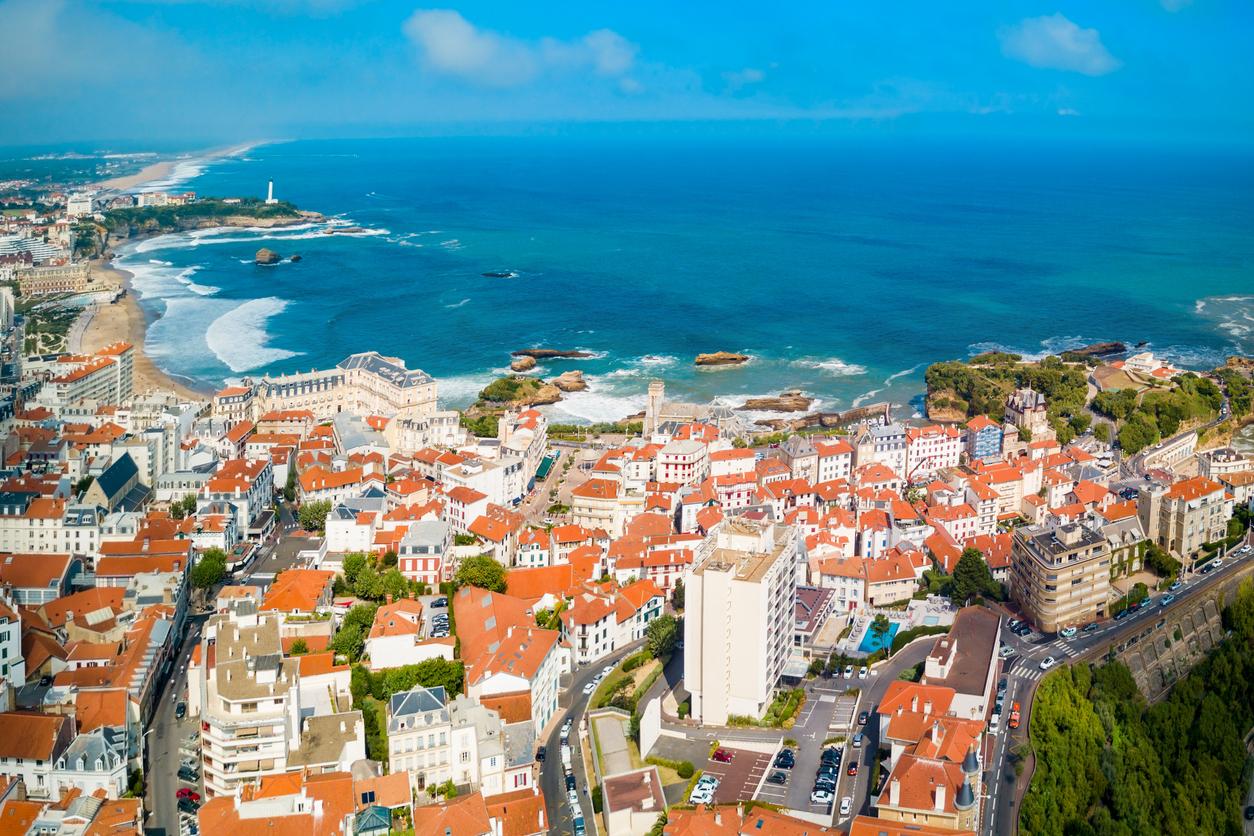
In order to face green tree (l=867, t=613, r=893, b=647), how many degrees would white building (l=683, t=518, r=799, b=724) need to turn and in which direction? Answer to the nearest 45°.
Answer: approximately 45° to its left

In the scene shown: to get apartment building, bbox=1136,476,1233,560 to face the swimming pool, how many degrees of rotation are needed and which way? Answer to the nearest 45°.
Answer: approximately 90° to its right

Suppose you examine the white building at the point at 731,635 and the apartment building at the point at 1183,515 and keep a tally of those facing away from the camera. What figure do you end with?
0

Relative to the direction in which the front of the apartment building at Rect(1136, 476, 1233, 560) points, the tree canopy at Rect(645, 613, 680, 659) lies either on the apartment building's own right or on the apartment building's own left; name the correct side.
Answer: on the apartment building's own right

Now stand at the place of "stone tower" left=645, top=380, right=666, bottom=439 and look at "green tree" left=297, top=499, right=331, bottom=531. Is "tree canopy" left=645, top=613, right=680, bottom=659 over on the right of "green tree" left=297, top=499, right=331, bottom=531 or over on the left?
left

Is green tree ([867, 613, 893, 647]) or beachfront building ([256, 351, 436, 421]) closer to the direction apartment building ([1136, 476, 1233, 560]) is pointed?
the green tree

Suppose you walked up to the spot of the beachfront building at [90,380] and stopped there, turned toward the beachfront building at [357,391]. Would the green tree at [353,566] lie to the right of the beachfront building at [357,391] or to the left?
right

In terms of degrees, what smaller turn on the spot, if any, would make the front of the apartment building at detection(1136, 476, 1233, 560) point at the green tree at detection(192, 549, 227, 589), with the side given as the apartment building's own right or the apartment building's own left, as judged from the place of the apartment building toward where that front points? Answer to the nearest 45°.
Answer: approximately 90° to the apartment building's own right

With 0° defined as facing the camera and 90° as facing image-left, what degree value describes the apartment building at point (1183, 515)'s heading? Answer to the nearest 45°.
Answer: approximately 315°

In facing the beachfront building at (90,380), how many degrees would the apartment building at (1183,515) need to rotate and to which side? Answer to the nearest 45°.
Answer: approximately 135° to its right
